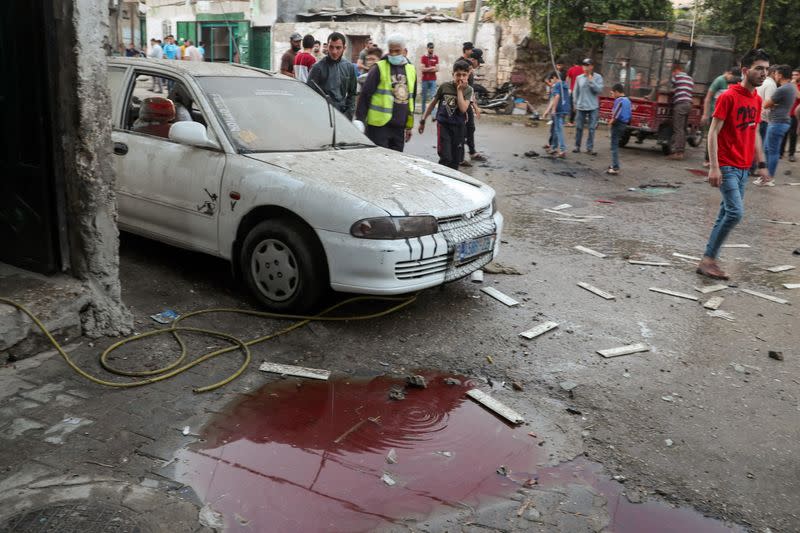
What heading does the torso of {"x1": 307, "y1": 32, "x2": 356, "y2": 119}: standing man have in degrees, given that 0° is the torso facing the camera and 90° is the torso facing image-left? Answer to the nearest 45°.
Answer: approximately 0°

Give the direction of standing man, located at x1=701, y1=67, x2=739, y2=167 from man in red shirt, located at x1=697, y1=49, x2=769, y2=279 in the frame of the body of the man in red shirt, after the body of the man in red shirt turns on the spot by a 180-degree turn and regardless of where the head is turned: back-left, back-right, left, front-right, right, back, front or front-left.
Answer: front-right

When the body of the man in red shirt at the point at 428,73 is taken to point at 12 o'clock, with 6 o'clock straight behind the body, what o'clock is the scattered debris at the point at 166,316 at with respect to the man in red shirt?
The scattered debris is roughly at 12 o'clock from the man in red shirt.

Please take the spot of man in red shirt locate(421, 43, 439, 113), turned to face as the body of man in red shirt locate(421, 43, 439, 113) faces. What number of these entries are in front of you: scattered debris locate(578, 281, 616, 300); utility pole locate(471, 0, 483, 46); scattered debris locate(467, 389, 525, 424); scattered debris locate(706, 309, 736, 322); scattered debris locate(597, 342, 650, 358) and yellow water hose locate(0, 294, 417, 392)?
5

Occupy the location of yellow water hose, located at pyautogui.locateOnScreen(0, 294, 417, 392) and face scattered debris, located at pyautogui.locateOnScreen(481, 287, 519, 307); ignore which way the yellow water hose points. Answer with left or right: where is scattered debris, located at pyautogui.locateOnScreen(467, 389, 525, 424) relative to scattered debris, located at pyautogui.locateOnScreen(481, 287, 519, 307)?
right

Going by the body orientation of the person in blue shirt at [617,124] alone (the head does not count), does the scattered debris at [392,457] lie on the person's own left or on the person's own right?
on the person's own left

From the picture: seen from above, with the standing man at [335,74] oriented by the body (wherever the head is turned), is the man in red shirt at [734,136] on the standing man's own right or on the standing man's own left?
on the standing man's own left

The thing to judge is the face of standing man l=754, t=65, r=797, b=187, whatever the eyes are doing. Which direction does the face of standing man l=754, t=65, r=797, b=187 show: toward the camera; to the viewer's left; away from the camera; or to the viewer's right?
to the viewer's left

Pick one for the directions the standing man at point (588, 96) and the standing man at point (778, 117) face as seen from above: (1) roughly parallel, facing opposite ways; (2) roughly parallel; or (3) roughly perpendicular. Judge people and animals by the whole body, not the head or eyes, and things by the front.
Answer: roughly perpendicular
